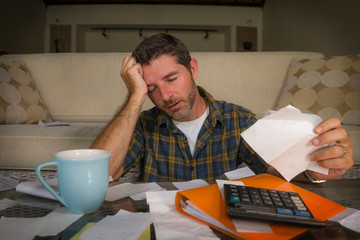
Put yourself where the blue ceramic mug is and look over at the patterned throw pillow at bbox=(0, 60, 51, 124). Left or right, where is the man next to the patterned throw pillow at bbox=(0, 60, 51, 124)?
right

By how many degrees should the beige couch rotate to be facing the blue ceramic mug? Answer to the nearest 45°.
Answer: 0° — it already faces it

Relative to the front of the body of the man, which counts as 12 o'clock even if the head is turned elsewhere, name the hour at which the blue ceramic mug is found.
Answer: The blue ceramic mug is roughly at 12 o'clock from the man.

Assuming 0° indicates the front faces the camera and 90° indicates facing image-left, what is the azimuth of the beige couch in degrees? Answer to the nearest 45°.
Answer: approximately 0°

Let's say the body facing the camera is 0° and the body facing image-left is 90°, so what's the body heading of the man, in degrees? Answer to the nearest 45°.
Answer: approximately 0°

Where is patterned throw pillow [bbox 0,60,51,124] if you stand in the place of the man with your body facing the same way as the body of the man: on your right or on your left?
on your right
